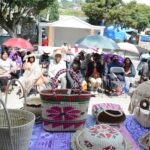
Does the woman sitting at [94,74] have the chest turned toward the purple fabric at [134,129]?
yes

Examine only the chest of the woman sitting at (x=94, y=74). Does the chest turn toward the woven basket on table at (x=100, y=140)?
yes

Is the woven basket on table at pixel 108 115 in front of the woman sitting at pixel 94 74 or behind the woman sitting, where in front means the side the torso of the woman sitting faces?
in front

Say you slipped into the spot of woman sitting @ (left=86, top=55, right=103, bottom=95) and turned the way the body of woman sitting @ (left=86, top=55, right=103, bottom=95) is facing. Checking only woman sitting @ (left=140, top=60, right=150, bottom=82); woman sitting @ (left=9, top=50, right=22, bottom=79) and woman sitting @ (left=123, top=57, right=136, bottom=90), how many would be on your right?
1

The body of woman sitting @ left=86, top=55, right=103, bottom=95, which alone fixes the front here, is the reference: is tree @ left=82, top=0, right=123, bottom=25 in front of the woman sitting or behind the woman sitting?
behind

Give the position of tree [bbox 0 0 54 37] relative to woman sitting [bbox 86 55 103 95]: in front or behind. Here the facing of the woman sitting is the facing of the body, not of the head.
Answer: behind

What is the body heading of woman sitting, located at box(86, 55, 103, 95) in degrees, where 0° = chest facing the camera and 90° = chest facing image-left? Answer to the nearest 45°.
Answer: approximately 0°

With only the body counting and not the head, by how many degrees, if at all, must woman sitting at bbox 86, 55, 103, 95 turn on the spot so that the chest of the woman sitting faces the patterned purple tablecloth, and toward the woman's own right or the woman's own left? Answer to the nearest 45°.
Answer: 0° — they already face it

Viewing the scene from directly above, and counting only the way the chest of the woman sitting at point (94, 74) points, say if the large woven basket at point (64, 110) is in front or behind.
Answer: in front

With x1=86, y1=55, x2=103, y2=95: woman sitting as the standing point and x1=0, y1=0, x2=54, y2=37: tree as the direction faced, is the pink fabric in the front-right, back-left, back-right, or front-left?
back-left

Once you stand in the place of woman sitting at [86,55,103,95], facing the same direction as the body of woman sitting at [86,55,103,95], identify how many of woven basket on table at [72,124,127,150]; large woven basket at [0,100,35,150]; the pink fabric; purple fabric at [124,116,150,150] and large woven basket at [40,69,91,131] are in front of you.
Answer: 5

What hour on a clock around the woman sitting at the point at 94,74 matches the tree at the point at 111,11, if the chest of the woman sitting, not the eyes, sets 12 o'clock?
The tree is roughly at 6 o'clock from the woman sitting.

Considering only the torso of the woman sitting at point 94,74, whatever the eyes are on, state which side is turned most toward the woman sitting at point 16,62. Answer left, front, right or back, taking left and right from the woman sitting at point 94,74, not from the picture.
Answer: right

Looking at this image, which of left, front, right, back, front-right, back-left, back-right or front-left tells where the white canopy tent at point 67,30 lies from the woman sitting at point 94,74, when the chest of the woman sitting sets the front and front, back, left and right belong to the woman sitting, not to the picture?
back
